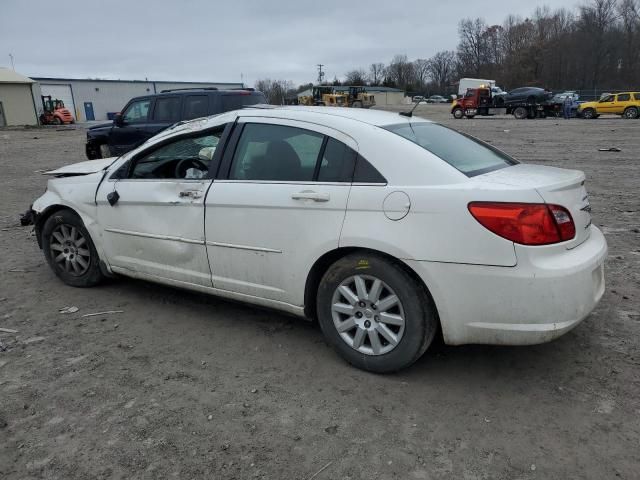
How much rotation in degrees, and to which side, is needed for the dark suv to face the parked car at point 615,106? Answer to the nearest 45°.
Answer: approximately 135° to its right

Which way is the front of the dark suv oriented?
to the viewer's left

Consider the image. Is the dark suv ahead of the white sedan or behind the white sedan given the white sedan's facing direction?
ahead

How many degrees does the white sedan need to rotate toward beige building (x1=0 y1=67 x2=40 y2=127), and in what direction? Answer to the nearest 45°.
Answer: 0° — it already faces it

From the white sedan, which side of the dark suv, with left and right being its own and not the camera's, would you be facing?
left

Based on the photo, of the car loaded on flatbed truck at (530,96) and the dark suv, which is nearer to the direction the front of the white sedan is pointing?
the dark suv

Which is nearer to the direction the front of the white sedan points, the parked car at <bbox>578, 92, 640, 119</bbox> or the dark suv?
the dark suv

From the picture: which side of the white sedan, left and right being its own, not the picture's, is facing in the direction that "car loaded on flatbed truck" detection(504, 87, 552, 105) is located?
right

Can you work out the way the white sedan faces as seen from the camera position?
facing away from the viewer and to the left of the viewer
